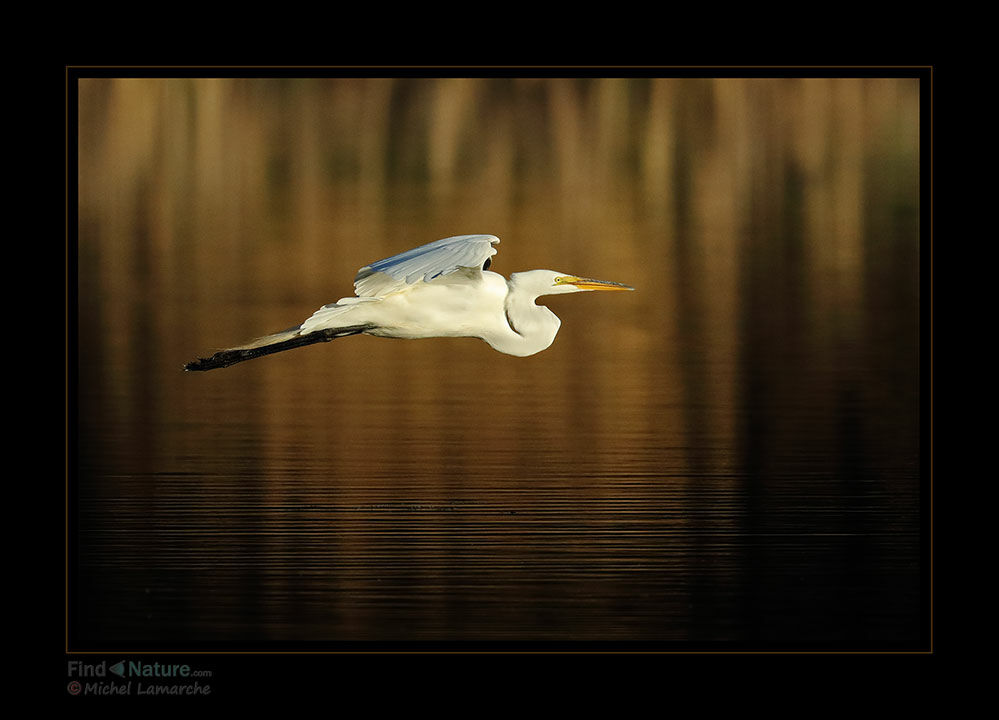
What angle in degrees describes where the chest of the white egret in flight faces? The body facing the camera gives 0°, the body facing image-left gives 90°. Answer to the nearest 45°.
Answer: approximately 270°
